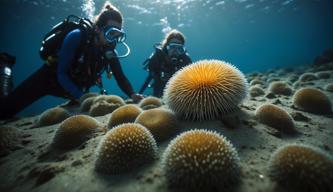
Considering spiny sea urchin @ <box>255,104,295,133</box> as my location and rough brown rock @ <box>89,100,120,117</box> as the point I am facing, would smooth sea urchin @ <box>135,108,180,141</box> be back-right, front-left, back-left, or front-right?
front-left

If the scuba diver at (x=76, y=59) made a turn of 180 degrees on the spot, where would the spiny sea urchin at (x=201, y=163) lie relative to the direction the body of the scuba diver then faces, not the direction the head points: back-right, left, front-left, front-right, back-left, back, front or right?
back-left

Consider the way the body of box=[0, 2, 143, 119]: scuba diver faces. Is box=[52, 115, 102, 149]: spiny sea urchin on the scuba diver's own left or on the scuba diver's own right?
on the scuba diver's own right

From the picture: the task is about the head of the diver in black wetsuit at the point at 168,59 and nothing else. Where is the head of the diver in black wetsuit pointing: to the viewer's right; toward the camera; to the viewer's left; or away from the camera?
toward the camera

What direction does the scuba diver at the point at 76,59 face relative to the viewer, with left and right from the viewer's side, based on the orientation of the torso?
facing the viewer and to the right of the viewer

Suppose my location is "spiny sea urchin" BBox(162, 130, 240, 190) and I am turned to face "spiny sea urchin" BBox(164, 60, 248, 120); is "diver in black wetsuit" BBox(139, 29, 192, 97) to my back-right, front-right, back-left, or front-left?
front-left

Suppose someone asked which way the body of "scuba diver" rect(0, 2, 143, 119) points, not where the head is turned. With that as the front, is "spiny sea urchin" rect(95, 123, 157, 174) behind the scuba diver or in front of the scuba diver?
in front

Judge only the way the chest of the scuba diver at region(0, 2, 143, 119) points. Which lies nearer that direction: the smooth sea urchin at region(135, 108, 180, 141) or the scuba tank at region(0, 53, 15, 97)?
the smooth sea urchin

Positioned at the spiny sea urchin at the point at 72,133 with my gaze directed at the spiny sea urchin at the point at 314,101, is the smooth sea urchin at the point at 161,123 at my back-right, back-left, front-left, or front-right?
front-right

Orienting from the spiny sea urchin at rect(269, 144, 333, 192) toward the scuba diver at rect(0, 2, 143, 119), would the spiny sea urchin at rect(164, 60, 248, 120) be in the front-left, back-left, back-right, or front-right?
front-right

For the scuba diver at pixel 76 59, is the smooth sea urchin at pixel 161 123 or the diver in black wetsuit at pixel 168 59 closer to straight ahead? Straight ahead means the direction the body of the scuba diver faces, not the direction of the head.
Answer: the smooth sea urchin

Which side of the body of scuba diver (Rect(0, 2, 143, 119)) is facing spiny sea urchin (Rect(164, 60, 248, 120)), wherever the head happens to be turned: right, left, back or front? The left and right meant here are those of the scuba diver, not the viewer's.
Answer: front

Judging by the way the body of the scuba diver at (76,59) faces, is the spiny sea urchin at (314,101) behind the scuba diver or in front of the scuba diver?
in front

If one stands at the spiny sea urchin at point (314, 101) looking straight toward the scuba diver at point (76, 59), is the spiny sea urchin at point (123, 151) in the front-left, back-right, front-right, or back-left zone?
front-left

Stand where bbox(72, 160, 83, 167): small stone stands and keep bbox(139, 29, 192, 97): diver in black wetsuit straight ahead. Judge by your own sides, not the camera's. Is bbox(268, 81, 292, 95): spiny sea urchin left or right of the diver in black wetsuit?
right

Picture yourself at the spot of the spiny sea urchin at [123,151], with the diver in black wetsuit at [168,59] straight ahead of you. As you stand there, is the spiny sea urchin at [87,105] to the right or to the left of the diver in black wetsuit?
left

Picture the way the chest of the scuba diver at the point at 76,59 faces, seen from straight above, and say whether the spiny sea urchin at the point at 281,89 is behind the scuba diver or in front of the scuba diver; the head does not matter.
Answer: in front

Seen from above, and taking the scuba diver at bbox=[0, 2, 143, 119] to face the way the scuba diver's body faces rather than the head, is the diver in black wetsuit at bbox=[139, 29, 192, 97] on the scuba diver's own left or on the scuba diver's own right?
on the scuba diver's own left
